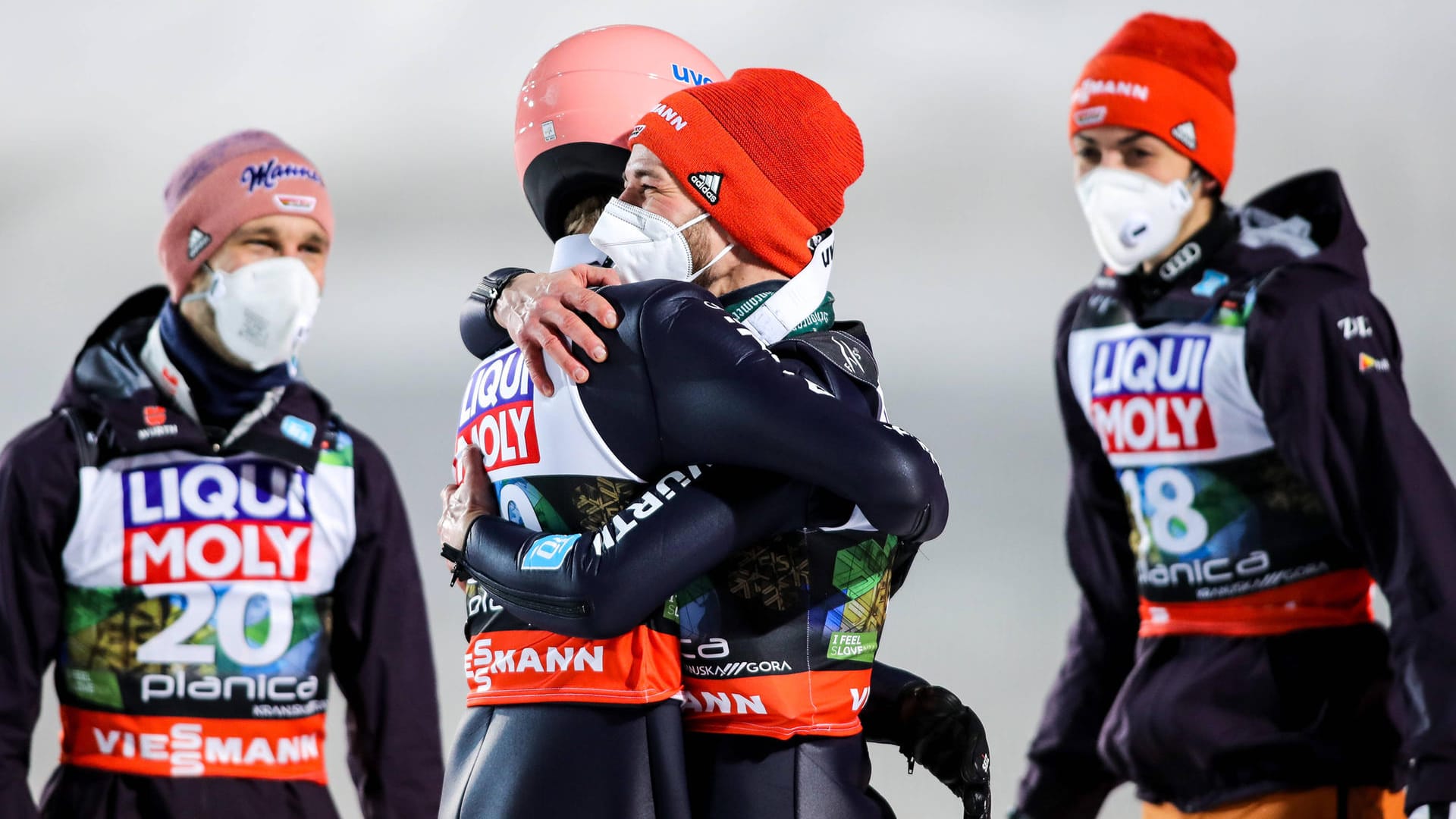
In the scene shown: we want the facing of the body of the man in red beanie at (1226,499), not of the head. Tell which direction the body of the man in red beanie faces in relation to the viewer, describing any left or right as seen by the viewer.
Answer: facing the viewer and to the left of the viewer

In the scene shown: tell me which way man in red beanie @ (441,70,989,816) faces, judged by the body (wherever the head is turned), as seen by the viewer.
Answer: to the viewer's left

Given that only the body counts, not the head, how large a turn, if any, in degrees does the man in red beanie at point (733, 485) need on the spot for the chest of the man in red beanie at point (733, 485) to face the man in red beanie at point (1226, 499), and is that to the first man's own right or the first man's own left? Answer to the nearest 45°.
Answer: approximately 135° to the first man's own right

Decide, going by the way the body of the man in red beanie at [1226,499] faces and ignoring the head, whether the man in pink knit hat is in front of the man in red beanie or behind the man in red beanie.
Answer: in front

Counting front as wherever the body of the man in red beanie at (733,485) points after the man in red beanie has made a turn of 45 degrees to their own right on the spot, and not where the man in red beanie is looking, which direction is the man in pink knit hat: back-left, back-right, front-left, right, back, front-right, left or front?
front

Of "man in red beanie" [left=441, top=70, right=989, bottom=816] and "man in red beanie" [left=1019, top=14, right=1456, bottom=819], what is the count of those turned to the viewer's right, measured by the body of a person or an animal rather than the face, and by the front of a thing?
0

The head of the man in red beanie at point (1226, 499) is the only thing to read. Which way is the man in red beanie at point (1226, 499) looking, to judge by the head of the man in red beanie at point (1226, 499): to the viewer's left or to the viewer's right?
to the viewer's left

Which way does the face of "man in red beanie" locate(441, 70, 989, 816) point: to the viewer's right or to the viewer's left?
to the viewer's left
